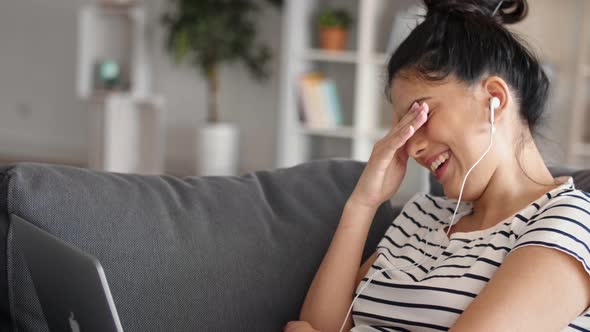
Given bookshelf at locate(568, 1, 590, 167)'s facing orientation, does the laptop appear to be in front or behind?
in front

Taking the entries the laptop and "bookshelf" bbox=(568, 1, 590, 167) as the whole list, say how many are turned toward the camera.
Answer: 1

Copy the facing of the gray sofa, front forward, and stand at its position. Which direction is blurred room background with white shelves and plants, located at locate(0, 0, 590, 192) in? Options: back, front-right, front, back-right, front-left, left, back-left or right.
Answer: back

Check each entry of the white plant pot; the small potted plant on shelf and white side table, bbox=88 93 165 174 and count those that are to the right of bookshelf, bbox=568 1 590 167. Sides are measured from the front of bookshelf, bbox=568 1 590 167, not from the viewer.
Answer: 3

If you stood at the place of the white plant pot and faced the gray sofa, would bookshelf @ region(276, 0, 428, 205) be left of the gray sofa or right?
left

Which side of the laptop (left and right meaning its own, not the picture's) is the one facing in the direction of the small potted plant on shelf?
front

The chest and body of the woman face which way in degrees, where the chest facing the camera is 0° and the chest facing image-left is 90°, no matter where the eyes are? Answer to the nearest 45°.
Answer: approximately 45°

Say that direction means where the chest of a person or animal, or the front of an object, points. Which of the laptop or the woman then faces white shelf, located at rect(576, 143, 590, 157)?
the laptop

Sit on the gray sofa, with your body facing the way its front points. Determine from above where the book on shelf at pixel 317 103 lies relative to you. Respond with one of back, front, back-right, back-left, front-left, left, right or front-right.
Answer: back

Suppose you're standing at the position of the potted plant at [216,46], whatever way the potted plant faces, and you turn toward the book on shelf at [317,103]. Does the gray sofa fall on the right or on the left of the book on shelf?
right

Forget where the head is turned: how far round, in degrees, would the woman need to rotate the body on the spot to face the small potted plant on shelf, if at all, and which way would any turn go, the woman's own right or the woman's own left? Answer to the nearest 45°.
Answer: approximately 135° to the woman's own right

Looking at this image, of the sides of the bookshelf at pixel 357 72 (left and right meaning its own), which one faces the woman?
front

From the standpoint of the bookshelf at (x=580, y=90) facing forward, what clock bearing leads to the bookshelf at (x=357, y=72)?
the bookshelf at (x=357, y=72) is roughly at 3 o'clock from the bookshelf at (x=580, y=90).

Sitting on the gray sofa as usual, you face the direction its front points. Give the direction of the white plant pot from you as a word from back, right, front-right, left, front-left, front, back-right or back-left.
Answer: back

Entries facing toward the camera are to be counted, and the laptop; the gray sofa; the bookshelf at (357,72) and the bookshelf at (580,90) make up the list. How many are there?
3

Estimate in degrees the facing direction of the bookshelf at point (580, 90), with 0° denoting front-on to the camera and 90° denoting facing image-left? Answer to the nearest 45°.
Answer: approximately 0°

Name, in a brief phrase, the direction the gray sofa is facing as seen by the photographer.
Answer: facing the viewer

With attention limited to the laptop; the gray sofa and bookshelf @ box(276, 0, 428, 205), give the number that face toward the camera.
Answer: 2
